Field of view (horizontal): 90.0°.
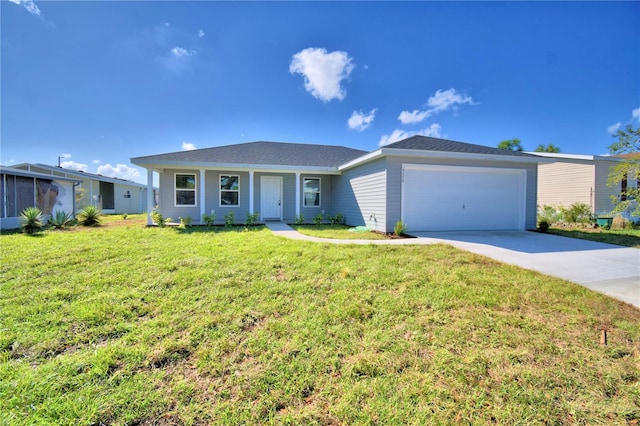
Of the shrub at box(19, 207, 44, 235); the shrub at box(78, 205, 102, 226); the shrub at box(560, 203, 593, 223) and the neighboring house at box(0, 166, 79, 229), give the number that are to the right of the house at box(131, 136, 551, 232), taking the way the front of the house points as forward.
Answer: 3

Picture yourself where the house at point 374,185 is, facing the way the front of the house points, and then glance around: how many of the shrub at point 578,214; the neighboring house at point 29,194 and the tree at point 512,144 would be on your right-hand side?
1

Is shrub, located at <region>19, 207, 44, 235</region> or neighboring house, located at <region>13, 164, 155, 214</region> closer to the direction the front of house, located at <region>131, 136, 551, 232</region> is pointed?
the shrub

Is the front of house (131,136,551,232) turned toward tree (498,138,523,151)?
no

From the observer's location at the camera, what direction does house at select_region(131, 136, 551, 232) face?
facing the viewer

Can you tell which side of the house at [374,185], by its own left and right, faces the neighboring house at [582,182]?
left

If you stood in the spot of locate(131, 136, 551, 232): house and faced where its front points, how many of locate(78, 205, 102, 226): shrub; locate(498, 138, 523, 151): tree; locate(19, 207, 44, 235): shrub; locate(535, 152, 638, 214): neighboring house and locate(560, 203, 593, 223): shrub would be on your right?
2

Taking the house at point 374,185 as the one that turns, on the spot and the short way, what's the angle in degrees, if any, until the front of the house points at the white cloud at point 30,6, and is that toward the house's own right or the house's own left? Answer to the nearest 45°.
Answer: approximately 90° to the house's own right

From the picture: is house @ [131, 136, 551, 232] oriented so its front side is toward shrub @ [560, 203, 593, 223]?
no

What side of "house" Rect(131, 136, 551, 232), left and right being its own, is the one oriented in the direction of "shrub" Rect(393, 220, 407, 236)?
front

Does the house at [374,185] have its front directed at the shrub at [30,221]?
no

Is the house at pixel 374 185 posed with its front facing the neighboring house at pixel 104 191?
no

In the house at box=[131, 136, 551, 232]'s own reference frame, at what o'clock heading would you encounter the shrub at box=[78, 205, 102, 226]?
The shrub is roughly at 3 o'clock from the house.

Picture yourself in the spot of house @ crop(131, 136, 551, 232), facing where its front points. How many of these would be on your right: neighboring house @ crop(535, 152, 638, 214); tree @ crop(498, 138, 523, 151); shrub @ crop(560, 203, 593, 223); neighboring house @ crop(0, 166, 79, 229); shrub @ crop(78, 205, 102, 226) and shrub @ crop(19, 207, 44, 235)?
3
